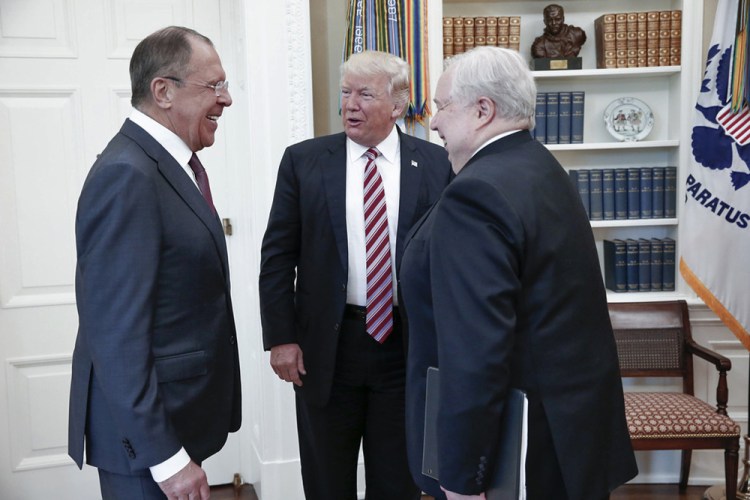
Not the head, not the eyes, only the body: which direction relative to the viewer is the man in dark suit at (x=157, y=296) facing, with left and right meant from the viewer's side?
facing to the right of the viewer

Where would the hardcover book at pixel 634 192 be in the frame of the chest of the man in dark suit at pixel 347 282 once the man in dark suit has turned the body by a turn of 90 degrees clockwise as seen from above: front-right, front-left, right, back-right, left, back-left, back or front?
back-right

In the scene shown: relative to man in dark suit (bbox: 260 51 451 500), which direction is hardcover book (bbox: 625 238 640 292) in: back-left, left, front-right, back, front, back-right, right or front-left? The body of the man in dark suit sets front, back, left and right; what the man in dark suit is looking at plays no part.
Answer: back-left

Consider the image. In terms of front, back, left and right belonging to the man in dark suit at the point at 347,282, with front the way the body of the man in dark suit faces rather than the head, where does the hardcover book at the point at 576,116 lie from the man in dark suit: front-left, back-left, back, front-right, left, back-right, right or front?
back-left

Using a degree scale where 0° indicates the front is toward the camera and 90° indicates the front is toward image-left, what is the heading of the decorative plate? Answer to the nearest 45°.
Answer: approximately 0°

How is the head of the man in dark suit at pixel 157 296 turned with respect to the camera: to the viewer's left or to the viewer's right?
to the viewer's right

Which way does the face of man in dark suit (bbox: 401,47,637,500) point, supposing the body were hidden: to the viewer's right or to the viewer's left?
to the viewer's left

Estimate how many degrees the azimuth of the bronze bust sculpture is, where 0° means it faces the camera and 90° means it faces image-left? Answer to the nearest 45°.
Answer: approximately 0°

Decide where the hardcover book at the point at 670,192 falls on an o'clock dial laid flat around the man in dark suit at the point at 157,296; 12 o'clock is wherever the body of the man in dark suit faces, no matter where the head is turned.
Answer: The hardcover book is roughly at 11 o'clock from the man in dark suit.
